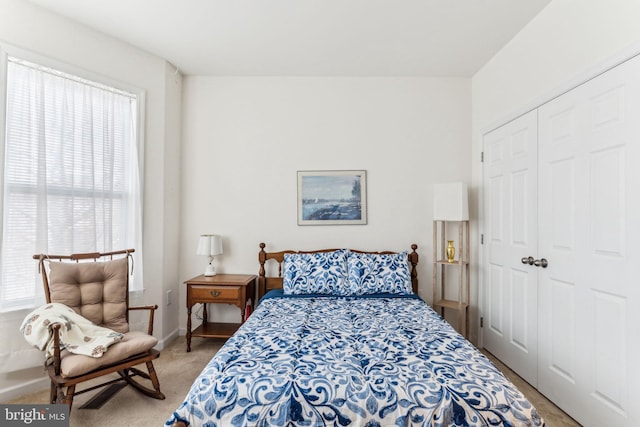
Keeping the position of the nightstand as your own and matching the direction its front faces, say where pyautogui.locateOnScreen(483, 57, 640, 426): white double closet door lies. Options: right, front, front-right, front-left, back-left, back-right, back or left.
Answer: front-left

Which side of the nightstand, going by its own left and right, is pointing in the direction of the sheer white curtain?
right

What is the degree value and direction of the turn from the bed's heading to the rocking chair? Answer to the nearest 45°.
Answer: approximately 90° to its right

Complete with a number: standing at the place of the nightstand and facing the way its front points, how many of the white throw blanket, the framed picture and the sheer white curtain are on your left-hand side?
1

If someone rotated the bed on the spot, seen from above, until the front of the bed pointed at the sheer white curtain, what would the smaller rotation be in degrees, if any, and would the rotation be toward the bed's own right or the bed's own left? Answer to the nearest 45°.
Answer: approximately 90° to the bed's own right

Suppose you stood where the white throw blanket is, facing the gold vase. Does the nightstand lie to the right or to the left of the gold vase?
left

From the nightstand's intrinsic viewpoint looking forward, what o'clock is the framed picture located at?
The framed picture is roughly at 9 o'clock from the nightstand.

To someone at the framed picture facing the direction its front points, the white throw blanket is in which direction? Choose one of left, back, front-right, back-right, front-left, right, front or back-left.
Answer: front-right

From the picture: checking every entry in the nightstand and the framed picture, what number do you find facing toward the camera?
2
